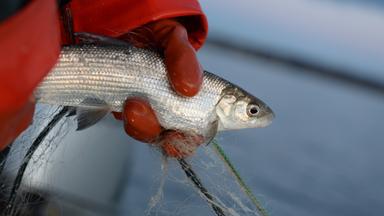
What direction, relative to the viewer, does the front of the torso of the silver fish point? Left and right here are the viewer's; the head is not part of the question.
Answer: facing to the right of the viewer
